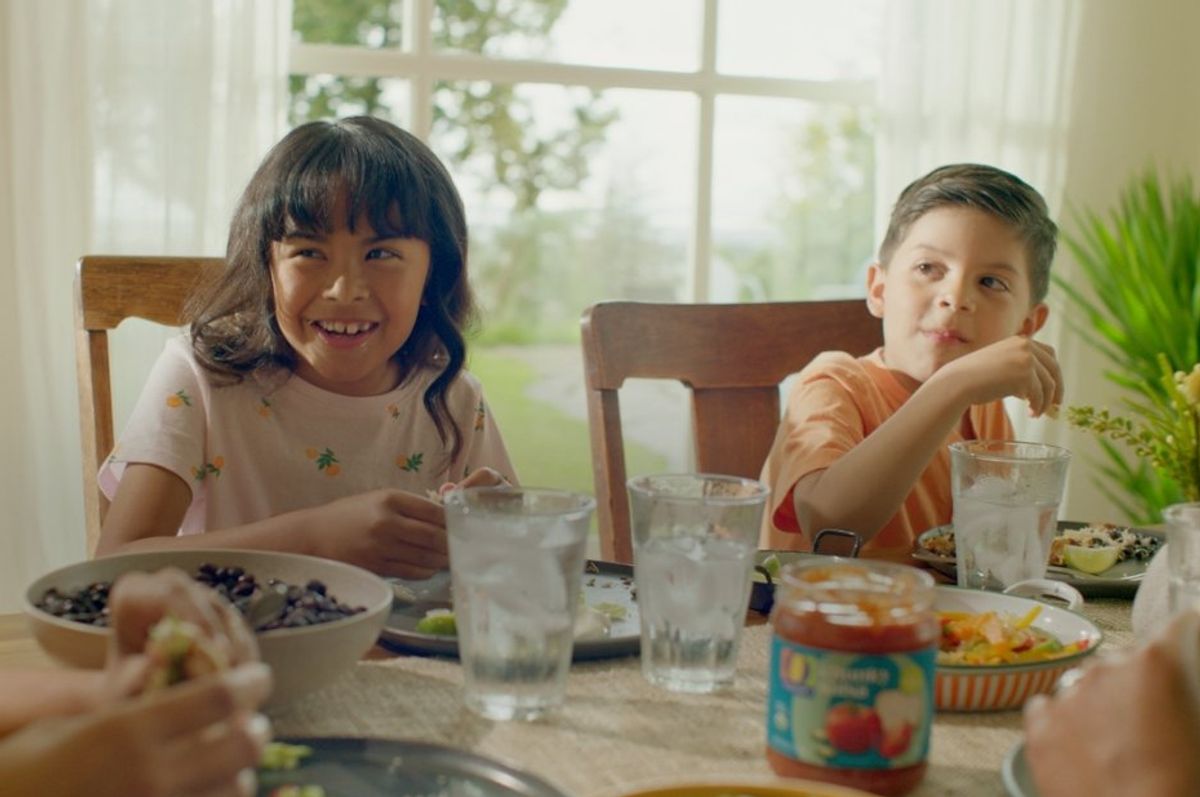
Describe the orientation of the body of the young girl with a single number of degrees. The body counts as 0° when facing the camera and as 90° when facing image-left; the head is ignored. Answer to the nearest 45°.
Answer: approximately 0°

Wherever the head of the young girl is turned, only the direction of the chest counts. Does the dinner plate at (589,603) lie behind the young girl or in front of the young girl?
in front

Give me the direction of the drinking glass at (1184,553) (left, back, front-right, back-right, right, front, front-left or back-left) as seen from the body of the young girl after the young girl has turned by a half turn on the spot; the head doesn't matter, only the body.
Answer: back-right

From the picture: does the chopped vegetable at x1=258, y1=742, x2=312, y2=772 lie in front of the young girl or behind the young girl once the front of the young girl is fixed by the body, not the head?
in front

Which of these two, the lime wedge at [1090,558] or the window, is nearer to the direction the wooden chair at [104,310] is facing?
the lime wedge

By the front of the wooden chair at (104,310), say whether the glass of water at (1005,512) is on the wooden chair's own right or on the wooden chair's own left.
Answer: on the wooden chair's own left

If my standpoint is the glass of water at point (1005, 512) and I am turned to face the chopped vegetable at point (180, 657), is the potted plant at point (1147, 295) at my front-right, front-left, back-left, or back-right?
back-right

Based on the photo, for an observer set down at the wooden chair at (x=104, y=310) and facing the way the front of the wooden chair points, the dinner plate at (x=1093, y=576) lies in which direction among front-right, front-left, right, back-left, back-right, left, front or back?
front-left

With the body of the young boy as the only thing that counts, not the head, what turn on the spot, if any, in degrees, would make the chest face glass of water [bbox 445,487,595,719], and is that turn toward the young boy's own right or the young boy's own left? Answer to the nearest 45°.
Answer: approximately 45° to the young boy's own right

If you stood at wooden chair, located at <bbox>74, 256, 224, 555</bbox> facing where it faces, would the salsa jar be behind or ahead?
ahead
